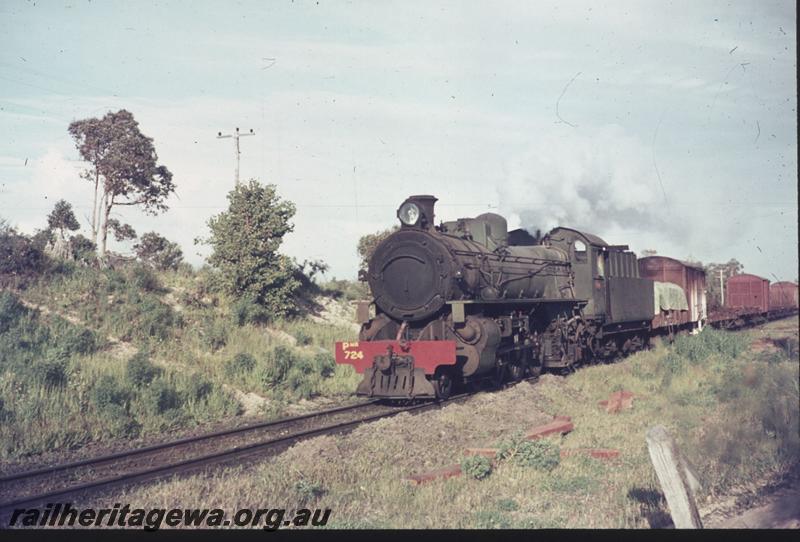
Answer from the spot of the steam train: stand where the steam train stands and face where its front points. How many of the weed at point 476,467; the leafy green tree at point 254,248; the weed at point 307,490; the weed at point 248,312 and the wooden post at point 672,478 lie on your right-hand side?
2

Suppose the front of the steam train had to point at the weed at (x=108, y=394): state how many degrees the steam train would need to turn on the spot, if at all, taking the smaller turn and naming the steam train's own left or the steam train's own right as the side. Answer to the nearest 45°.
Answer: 0° — it already faces it

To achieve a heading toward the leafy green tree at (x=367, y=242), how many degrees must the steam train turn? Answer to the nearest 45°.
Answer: approximately 135° to its right

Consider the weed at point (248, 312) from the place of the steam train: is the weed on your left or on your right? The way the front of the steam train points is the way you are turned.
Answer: on your right

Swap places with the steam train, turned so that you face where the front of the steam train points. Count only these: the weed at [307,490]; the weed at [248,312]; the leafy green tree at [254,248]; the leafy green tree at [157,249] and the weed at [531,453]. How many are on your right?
3

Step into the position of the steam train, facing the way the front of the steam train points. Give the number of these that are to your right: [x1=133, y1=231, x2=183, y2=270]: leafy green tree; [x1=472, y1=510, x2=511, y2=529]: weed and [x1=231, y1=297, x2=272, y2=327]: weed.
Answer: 2

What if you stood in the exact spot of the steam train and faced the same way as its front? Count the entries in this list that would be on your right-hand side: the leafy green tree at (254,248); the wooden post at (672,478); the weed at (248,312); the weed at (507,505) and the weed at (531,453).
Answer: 2

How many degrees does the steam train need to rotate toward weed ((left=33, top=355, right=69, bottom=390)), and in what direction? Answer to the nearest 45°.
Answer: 0° — it already faces it

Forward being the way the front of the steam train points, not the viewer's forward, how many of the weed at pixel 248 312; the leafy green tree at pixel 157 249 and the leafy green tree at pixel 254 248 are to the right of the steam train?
3

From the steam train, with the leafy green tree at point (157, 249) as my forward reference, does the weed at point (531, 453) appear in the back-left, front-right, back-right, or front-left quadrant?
back-left

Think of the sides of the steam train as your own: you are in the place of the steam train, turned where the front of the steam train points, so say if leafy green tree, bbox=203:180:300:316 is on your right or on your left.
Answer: on your right

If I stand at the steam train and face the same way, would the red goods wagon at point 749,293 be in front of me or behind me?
behind

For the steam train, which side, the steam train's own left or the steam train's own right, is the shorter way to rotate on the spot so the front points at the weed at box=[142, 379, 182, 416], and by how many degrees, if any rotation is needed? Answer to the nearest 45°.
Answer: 0° — it already faces it

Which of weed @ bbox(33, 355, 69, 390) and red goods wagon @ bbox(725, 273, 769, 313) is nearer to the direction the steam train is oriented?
the weed

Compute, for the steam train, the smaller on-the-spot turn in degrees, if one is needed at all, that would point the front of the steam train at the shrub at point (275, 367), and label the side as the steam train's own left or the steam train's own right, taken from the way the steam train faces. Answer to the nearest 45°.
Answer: approximately 45° to the steam train's own right

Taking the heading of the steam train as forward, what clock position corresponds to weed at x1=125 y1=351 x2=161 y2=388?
The weed is roughly at 1 o'clock from the steam train.

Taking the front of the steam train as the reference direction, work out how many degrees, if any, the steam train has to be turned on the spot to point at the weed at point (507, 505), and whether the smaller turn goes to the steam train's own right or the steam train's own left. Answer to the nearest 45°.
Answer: approximately 45° to the steam train's own left

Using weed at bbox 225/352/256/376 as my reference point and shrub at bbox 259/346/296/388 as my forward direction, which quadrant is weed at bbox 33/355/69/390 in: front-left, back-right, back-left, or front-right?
back-right
